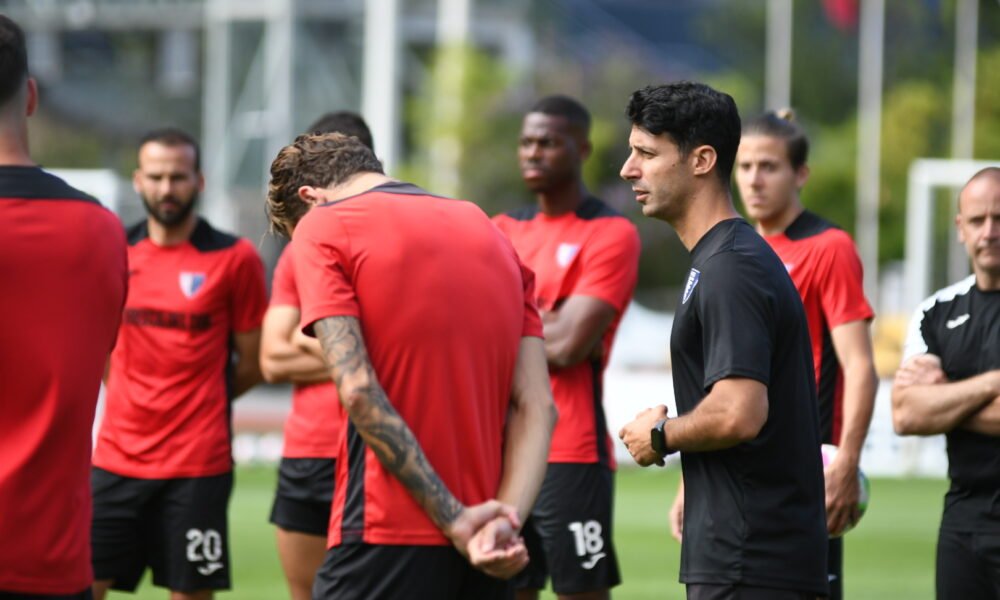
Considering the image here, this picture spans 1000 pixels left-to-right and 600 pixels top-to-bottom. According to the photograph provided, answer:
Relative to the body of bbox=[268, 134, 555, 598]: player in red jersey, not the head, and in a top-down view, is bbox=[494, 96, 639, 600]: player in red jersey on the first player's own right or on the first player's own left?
on the first player's own right

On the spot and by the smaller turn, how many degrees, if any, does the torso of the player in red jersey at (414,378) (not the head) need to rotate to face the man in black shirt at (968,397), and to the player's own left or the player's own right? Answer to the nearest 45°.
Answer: approximately 90° to the player's own right

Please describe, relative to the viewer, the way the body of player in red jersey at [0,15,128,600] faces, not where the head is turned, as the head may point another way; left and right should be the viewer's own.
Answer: facing away from the viewer

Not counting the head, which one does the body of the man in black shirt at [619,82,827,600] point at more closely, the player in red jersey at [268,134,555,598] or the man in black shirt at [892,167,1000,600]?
the player in red jersey

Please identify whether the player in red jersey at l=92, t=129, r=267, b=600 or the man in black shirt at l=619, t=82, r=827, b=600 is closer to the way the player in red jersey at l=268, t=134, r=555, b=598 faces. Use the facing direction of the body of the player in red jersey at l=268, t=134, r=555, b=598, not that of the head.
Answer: the player in red jersey

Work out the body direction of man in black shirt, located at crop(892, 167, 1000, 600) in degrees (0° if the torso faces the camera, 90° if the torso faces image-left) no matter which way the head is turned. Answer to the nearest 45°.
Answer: approximately 0°

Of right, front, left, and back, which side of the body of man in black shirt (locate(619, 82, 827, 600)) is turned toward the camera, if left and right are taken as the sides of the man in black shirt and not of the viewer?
left

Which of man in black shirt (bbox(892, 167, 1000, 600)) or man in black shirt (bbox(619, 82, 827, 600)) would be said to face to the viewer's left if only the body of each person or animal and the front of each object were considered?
man in black shirt (bbox(619, 82, 827, 600))

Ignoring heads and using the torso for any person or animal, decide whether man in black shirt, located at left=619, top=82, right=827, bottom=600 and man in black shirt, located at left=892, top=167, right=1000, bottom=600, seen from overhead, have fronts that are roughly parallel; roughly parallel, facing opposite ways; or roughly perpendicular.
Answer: roughly perpendicular

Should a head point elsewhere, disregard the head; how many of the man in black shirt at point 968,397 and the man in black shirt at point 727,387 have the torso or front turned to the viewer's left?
1
